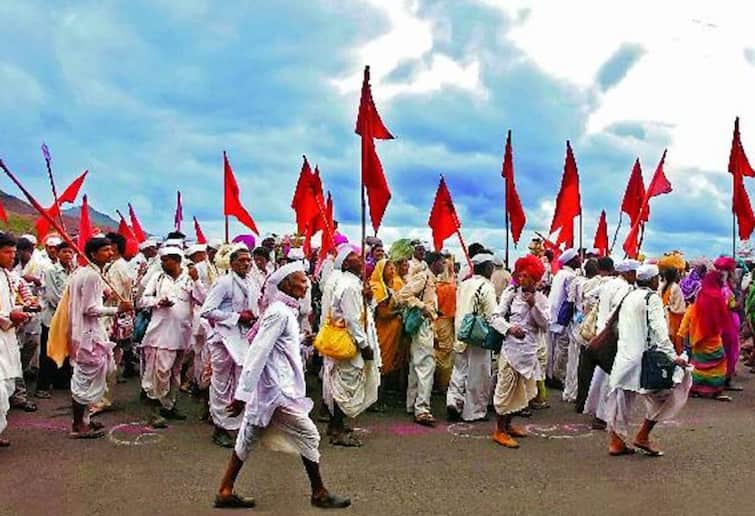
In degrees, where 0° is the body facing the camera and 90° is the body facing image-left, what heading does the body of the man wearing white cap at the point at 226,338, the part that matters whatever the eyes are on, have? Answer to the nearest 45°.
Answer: approximately 315°

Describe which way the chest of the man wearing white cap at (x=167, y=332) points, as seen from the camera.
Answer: toward the camera

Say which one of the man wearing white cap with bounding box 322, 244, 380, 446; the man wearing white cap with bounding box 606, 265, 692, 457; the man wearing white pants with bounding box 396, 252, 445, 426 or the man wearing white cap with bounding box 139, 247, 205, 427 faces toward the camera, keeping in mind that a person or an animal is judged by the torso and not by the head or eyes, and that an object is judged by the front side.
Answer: the man wearing white cap with bounding box 139, 247, 205, 427

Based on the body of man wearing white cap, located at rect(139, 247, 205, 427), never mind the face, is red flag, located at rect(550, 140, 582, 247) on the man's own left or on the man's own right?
on the man's own left
